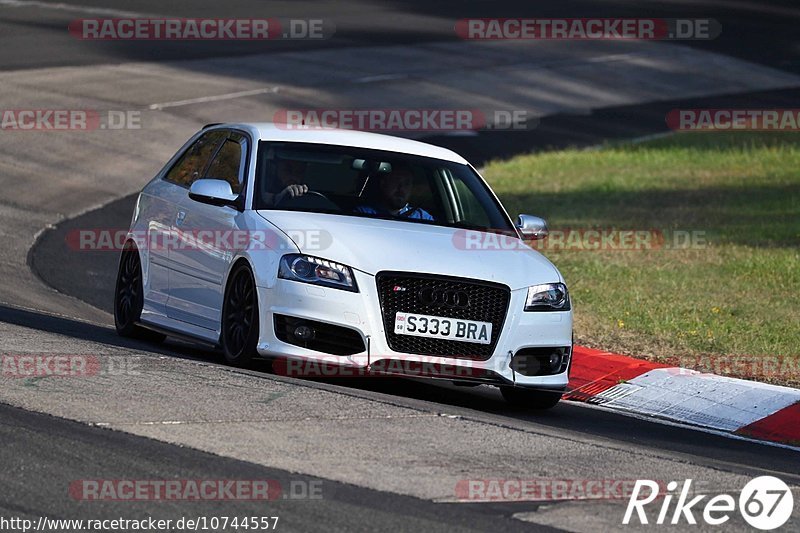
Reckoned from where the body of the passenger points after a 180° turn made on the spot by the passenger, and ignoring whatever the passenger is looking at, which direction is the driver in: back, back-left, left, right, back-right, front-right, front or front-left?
front-left

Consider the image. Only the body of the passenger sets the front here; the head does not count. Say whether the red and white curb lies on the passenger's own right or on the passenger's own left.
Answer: on the passenger's own left

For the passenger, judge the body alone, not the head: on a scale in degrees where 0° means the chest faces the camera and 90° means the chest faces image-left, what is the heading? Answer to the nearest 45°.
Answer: approximately 315°
